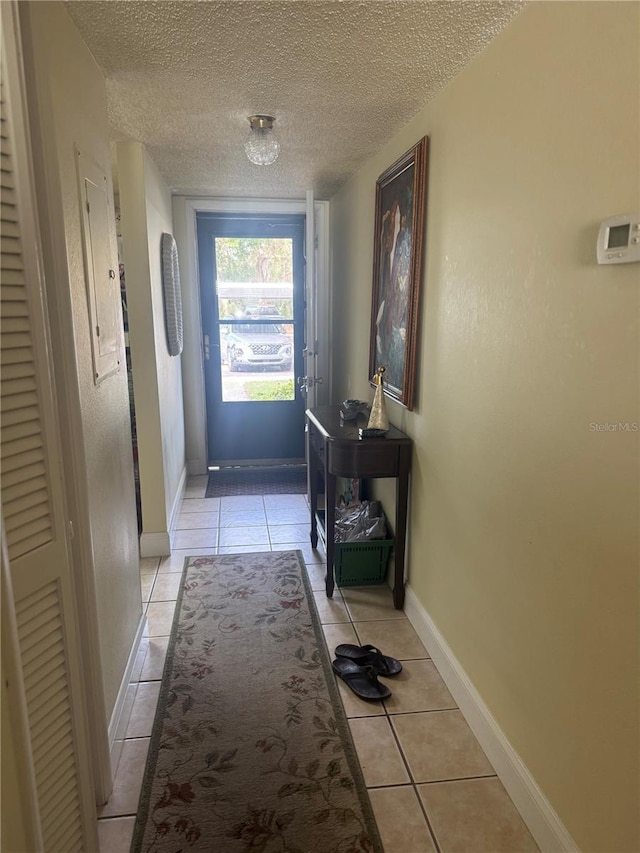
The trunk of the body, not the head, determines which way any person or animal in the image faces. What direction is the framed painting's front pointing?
to the viewer's left

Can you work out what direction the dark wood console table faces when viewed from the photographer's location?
facing to the left of the viewer

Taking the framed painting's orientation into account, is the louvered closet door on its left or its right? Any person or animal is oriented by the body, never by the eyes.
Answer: on its left

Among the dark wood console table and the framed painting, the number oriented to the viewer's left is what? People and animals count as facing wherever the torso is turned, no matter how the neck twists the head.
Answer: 2

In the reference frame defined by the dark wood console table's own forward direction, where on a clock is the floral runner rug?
The floral runner rug is roughly at 10 o'clock from the dark wood console table.
